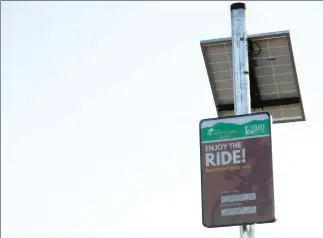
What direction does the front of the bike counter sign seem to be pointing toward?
toward the camera
